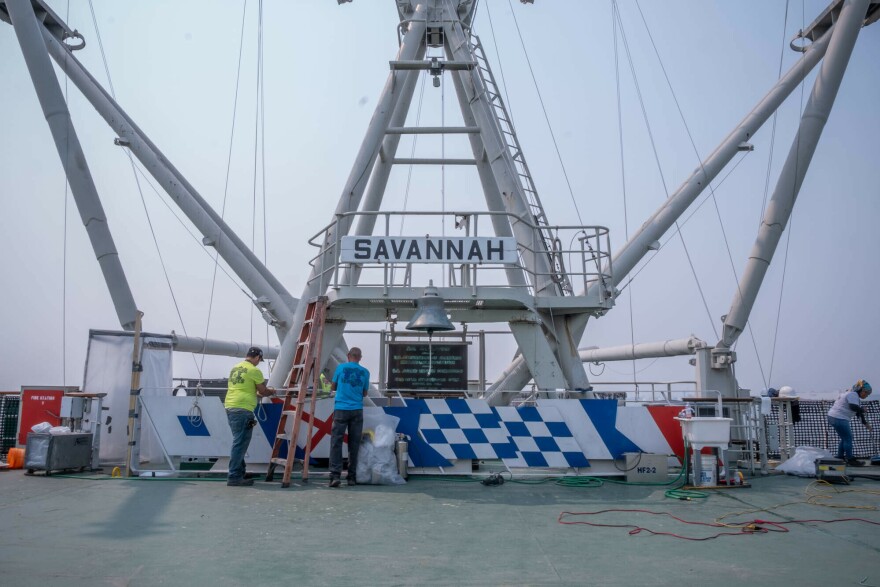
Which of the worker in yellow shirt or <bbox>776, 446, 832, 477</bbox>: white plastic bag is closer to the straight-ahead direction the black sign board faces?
the worker in yellow shirt

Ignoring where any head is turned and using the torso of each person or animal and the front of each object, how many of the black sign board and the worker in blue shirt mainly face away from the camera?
1

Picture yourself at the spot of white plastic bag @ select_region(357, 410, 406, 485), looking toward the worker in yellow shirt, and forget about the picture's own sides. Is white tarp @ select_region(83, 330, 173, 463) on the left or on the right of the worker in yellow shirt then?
right

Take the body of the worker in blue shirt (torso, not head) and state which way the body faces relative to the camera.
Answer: away from the camera

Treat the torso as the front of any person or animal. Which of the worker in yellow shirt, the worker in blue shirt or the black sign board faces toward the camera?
the black sign board

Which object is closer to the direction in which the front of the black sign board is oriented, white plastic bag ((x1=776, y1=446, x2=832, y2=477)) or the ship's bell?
the ship's bell

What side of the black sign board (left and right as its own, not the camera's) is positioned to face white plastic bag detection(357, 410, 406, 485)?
front

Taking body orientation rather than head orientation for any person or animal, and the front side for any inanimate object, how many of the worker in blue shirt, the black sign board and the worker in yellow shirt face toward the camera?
1

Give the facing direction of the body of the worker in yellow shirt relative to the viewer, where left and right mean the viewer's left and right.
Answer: facing away from the viewer and to the right of the viewer

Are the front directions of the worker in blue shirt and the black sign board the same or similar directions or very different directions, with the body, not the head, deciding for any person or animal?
very different directions

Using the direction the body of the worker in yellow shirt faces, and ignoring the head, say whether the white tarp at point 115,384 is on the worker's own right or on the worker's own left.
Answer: on the worker's own left

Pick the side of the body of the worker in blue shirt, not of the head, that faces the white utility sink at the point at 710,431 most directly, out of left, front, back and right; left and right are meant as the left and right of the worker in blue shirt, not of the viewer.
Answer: right

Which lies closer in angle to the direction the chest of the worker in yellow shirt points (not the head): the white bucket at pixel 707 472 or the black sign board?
the black sign board

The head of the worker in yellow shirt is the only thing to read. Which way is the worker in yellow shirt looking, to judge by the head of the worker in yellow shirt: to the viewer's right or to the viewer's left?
to the viewer's right
